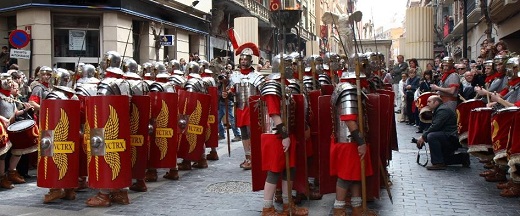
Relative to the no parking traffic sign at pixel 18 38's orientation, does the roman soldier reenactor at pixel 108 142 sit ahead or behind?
ahead

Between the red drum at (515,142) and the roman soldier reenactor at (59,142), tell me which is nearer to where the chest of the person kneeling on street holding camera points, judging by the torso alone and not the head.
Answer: the roman soldier reenactor

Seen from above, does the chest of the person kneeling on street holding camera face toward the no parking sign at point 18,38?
yes

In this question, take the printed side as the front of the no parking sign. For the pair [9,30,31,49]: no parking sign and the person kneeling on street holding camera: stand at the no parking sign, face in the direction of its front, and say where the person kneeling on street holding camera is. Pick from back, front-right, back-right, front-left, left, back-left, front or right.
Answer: front-left

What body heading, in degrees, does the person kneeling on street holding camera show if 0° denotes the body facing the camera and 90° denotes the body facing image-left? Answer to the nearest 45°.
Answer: approximately 90°

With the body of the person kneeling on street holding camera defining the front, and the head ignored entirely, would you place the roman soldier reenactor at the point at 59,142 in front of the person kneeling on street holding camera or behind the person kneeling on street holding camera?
in front
